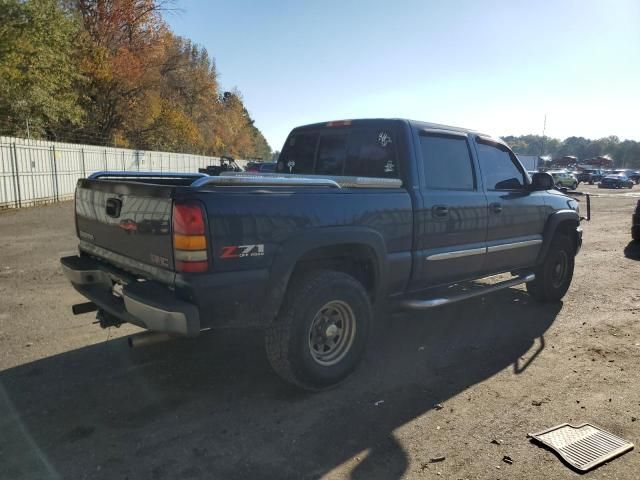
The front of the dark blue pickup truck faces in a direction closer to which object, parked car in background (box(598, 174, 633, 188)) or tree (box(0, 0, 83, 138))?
the parked car in background

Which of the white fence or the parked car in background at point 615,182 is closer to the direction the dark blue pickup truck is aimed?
the parked car in background

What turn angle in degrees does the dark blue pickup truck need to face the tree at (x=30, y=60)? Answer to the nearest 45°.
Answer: approximately 90° to its left

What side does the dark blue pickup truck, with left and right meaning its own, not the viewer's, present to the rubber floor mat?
right

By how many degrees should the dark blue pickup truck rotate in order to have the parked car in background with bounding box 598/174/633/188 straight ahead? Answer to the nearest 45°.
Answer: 0° — it already faces it

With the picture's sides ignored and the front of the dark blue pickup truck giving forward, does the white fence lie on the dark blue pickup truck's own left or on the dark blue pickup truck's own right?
on the dark blue pickup truck's own left

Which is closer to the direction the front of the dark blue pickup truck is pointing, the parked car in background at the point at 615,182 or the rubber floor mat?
the parked car in background

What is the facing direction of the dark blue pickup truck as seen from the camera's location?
facing away from the viewer and to the right of the viewer
